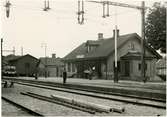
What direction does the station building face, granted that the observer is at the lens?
facing the viewer and to the left of the viewer
